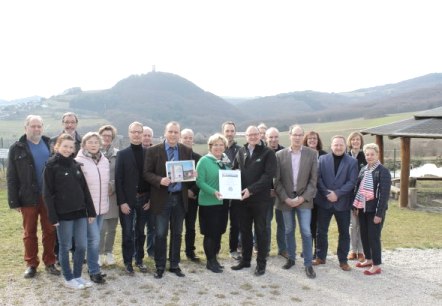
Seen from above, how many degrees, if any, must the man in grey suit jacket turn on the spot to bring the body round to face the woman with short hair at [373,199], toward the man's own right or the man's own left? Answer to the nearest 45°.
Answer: approximately 90° to the man's own left

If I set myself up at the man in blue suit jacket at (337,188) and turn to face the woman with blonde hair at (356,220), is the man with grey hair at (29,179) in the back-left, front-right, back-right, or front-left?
back-left

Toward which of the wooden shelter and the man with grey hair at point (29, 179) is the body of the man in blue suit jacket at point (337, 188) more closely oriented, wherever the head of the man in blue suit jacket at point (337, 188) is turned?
the man with grey hair

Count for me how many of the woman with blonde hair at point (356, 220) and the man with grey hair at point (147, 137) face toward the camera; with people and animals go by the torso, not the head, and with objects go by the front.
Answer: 2

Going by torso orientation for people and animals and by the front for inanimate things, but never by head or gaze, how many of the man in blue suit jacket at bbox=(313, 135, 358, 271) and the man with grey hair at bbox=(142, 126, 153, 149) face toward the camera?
2

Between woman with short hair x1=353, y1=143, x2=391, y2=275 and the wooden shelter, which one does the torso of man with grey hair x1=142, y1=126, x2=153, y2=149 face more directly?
the woman with short hair

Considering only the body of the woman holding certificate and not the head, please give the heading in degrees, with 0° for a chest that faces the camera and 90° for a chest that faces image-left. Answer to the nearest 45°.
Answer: approximately 315°
